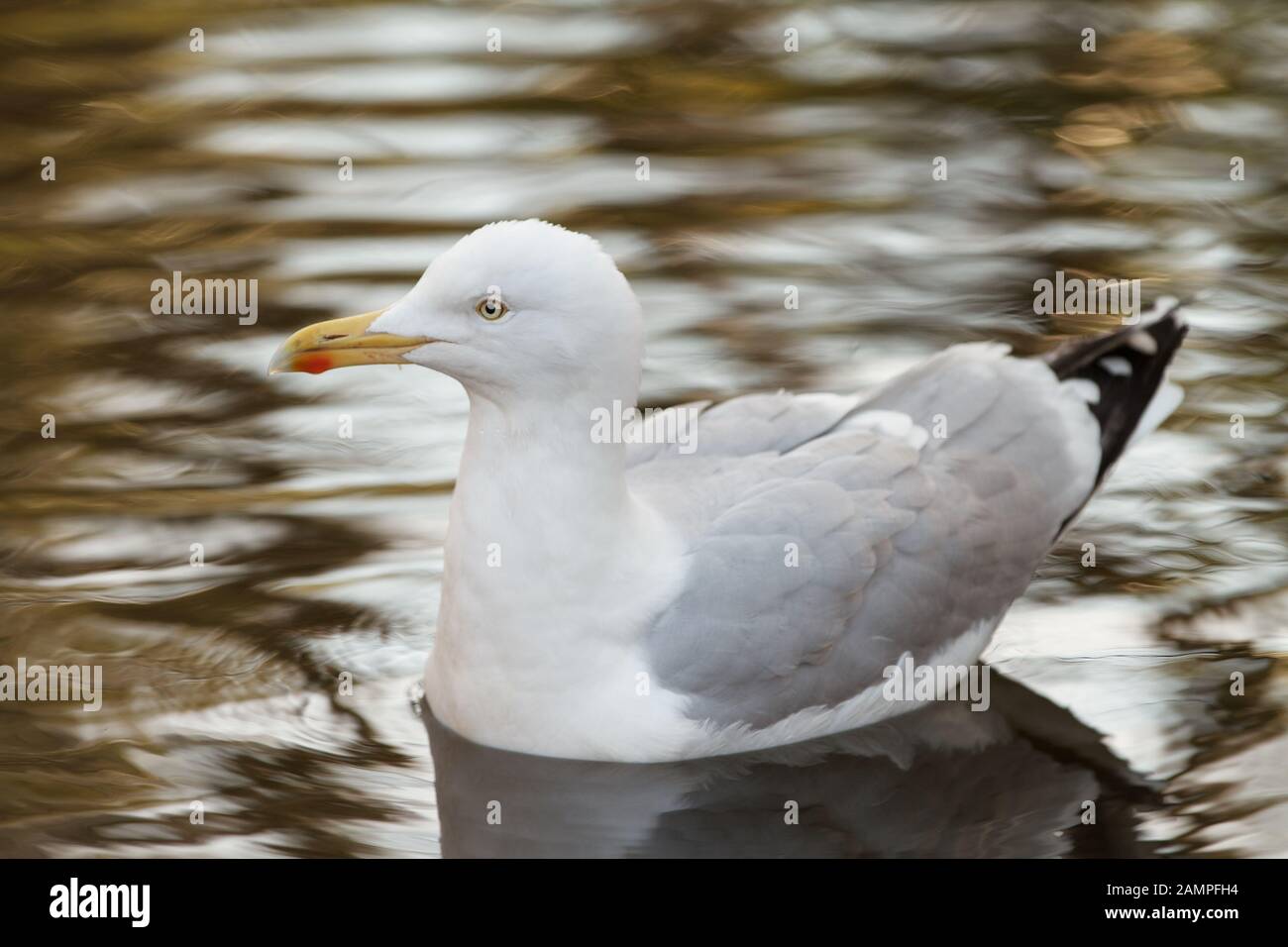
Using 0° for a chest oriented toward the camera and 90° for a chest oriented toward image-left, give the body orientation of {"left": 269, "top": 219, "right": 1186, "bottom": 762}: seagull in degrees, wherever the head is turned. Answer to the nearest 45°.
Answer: approximately 45°
